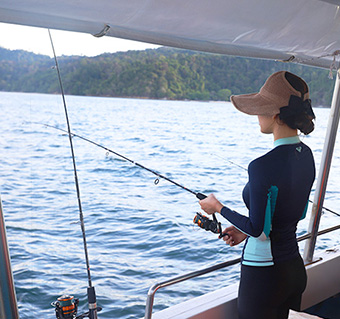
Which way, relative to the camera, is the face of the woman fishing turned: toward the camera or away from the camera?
away from the camera

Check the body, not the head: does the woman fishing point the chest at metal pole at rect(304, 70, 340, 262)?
no

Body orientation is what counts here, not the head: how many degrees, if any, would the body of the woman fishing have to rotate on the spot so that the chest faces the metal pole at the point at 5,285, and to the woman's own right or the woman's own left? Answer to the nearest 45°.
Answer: approximately 90° to the woman's own left

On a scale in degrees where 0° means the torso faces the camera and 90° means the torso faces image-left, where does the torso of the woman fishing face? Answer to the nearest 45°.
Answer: approximately 135°
